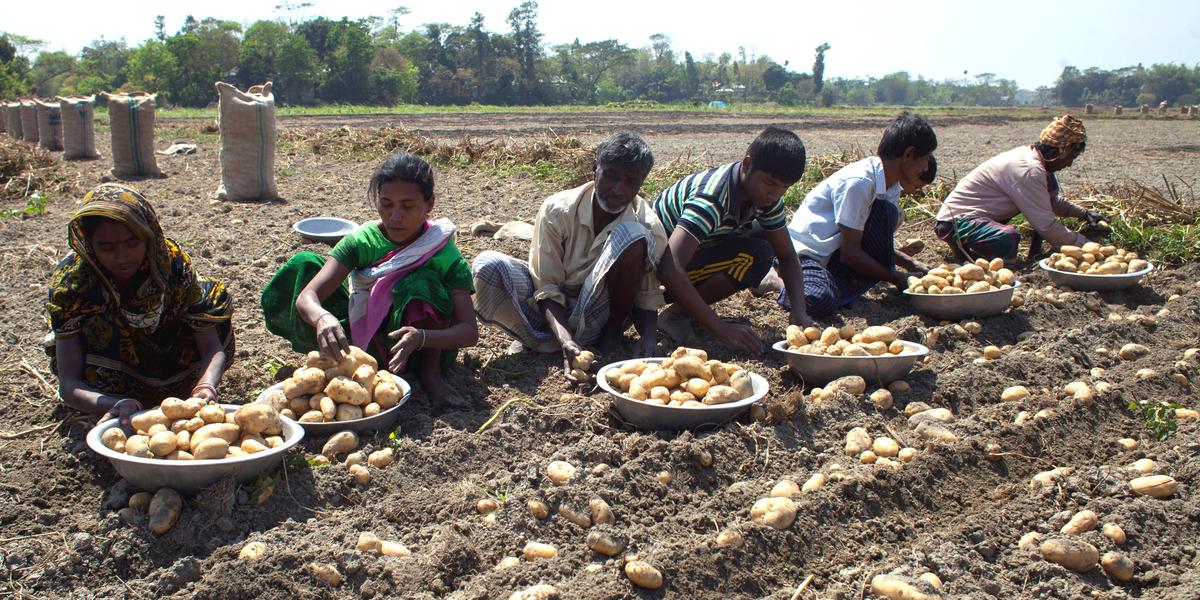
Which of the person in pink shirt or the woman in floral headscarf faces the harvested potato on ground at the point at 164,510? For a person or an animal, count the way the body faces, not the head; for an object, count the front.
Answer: the woman in floral headscarf

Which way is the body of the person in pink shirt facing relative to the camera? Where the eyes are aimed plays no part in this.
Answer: to the viewer's right

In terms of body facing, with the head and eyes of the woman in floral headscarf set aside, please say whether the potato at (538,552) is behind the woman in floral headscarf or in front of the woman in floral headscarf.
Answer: in front

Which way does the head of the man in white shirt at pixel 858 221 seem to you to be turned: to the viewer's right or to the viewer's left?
to the viewer's right

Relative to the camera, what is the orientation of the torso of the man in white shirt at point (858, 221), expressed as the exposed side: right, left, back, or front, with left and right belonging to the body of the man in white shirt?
right

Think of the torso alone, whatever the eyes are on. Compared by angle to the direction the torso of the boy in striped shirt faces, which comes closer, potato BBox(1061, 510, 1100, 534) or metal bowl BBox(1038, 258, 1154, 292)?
the potato

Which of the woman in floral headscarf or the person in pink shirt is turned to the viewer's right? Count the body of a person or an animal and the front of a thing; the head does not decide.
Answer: the person in pink shirt

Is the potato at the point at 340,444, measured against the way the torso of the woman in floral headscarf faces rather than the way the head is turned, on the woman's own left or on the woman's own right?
on the woman's own left

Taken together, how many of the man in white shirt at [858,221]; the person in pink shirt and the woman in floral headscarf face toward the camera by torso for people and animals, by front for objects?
1

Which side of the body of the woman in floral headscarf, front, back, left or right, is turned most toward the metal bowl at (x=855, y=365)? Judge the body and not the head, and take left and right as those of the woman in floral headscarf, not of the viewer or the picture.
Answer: left

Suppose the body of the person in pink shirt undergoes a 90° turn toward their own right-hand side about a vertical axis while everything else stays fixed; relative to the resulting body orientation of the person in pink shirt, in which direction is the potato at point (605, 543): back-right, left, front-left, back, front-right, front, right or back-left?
front

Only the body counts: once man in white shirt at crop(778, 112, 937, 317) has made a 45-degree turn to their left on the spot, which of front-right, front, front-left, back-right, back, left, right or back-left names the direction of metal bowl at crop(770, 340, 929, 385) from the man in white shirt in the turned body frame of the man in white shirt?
back-right

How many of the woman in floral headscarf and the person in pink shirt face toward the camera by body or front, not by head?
1

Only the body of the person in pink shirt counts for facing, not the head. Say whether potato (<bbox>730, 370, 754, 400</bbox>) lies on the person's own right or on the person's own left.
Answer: on the person's own right
